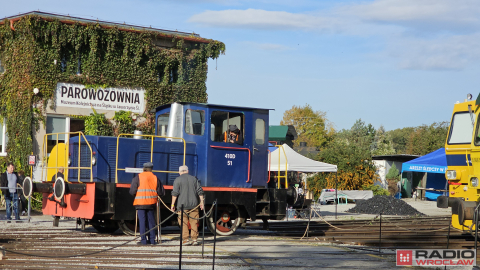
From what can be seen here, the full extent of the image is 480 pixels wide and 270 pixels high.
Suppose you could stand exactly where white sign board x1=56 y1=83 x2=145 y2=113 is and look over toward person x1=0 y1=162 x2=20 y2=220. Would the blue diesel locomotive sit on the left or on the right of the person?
left

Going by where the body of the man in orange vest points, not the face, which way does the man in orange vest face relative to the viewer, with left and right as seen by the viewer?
facing away from the viewer

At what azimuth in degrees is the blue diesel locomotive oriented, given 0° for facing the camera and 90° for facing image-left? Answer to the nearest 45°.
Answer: approximately 45°

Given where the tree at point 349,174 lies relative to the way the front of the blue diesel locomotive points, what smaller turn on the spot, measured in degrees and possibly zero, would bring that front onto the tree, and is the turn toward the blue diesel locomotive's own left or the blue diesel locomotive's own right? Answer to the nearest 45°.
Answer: approximately 180°

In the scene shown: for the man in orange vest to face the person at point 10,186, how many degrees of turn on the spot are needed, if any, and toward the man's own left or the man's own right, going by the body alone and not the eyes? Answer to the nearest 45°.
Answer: approximately 45° to the man's own left

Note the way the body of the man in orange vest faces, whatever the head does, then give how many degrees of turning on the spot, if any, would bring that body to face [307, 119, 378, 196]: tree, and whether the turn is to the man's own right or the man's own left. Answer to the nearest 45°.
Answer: approximately 45° to the man's own right

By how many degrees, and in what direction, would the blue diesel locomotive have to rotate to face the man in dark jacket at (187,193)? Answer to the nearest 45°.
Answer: approximately 45° to its left

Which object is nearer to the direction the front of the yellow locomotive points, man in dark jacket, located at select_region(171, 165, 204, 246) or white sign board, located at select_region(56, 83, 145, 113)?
the man in dark jacket

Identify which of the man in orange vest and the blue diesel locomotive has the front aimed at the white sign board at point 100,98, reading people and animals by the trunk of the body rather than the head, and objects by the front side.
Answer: the man in orange vest

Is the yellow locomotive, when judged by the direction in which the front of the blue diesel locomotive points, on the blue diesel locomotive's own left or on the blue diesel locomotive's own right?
on the blue diesel locomotive's own left

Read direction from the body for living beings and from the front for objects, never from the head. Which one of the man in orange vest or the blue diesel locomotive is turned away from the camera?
the man in orange vest

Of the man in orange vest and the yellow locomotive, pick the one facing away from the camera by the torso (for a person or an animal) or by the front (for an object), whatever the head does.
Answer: the man in orange vest
